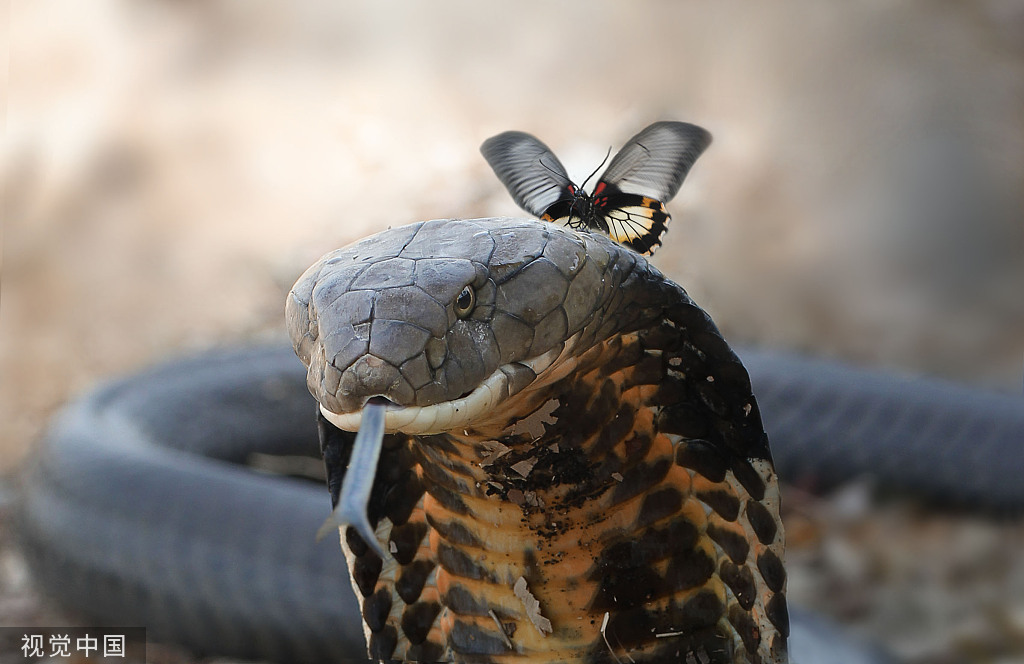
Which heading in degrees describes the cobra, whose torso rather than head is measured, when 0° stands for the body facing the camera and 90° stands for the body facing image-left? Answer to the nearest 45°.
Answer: approximately 45°

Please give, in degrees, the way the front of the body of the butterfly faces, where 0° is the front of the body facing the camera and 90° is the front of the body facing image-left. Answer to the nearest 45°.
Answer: approximately 45°
